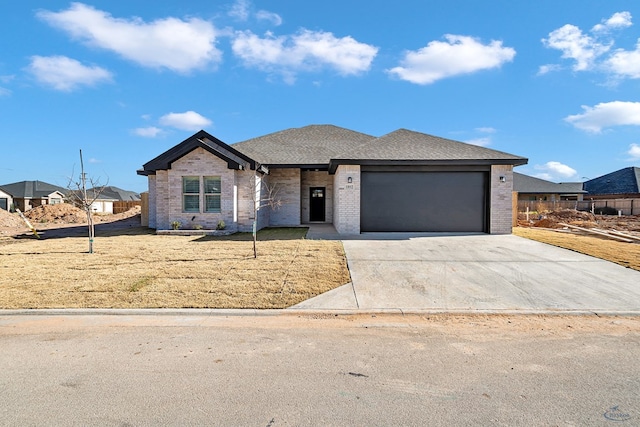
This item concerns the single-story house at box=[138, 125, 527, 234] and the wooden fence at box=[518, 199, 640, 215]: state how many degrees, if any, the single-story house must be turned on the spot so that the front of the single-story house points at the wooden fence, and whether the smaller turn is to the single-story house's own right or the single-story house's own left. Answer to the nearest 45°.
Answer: approximately 135° to the single-story house's own left

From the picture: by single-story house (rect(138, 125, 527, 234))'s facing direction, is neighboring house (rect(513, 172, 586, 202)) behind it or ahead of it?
behind

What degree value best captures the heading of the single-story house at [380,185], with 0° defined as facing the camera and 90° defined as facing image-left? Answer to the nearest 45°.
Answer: approximately 0°

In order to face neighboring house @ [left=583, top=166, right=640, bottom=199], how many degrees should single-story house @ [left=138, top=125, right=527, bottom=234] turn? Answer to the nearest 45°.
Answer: approximately 135° to its left

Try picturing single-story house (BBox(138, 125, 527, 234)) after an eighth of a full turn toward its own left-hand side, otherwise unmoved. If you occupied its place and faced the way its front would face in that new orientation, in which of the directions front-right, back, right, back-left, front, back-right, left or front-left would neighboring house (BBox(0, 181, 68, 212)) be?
back

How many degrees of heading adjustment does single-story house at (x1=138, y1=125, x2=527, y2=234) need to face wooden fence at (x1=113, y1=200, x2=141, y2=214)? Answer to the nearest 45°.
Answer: approximately 135° to its right

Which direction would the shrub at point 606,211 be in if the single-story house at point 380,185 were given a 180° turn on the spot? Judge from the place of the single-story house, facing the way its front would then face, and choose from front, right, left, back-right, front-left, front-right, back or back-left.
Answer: front-right
